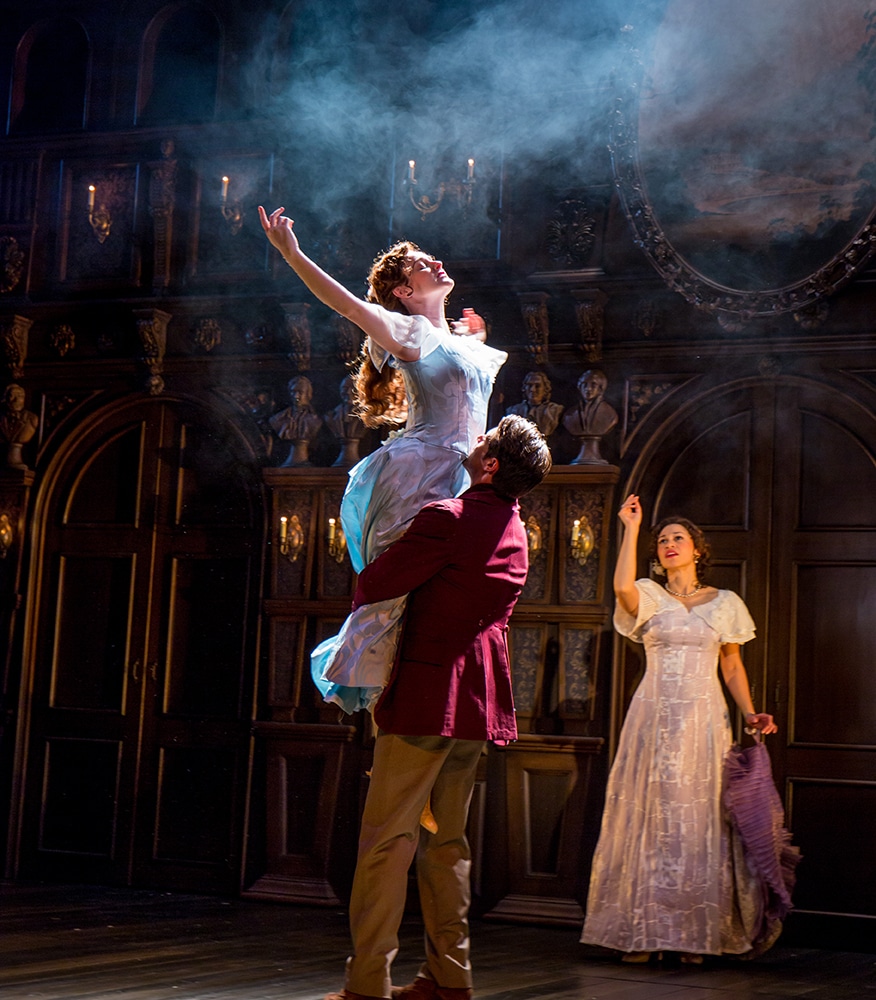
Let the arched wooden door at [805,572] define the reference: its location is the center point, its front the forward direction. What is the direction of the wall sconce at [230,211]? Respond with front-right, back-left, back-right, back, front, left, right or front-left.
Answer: right

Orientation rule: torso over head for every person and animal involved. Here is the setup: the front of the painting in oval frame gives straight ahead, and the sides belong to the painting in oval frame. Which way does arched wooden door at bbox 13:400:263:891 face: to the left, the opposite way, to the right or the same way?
the same way

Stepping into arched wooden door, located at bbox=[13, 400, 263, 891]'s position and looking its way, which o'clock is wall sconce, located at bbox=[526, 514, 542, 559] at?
The wall sconce is roughly at 10 o'clock from the arched wooden door.

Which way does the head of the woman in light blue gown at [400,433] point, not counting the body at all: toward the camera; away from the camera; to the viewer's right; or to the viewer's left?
to the viewer's right

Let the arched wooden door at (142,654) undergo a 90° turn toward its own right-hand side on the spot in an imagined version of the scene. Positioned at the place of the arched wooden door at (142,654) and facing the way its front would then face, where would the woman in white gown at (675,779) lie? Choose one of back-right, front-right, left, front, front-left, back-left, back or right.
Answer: back-left

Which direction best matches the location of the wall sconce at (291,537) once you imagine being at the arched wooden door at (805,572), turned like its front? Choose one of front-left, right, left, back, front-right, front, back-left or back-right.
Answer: right

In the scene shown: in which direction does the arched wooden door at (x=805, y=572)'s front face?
toward the camera

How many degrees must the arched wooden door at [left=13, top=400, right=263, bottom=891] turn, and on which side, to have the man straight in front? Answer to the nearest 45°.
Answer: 0° — it already faces them

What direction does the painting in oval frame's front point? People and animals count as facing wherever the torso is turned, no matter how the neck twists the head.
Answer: toward the camera

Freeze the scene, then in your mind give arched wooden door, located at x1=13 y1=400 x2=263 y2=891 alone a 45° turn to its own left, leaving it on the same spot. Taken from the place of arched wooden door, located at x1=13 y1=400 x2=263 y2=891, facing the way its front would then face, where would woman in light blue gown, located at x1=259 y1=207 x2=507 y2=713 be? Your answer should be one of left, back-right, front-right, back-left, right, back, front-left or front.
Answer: front-right

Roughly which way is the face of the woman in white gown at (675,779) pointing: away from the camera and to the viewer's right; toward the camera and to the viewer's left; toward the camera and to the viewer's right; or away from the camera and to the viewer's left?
toward the camera and to the viewer's left

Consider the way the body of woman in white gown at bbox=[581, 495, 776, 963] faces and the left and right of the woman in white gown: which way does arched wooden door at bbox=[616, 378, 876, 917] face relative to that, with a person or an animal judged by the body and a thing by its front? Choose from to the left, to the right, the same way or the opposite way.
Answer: the same way

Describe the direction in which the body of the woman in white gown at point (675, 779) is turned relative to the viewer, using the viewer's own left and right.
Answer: facing the viewer

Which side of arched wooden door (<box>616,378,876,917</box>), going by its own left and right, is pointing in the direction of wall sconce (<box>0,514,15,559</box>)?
right

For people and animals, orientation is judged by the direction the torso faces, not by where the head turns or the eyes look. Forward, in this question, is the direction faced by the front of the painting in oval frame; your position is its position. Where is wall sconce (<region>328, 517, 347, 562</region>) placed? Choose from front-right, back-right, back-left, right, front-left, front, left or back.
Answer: right
